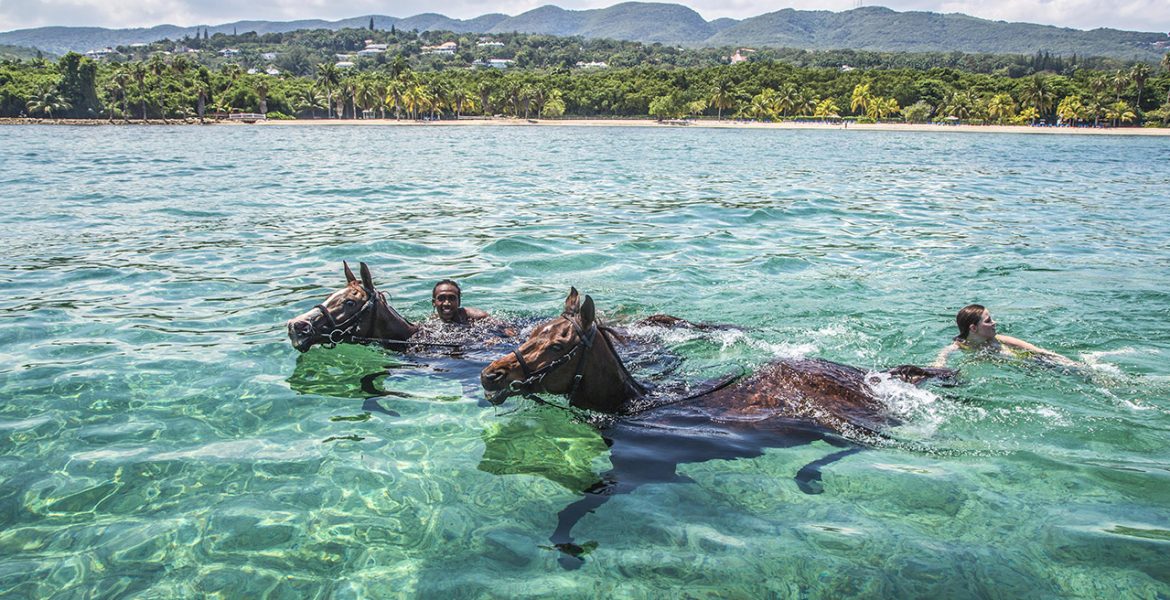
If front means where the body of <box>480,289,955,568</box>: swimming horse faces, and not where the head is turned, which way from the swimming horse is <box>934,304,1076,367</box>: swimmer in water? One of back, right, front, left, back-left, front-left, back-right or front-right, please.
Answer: back-right

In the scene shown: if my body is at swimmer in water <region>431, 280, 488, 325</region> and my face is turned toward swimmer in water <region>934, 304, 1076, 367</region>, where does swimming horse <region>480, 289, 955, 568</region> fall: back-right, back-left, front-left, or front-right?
front-right

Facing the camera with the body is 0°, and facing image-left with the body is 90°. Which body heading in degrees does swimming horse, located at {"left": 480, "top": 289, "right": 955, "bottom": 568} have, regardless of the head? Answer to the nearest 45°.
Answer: approximately 90°

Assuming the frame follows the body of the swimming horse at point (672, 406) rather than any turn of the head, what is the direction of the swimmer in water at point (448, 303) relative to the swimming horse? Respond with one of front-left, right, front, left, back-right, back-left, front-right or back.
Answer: front-right

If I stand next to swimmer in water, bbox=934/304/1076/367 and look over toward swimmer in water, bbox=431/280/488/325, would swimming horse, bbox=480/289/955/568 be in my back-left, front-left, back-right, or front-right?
front-left

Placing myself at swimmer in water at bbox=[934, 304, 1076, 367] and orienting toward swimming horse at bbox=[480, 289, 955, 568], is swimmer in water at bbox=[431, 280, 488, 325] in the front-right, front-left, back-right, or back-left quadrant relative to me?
front-right

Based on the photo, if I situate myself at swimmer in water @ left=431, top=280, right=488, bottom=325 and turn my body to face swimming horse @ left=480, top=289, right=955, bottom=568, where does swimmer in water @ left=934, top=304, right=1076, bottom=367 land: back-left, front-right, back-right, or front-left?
front-left
